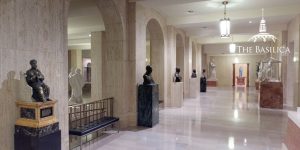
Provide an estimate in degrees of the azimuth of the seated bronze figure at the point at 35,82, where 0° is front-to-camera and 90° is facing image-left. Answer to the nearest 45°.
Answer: approximately 315°

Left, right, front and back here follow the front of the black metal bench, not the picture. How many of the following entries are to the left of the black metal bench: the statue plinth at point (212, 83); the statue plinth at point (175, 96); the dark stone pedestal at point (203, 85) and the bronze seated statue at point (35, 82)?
3

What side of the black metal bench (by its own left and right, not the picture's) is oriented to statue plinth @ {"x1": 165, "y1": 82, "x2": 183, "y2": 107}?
left

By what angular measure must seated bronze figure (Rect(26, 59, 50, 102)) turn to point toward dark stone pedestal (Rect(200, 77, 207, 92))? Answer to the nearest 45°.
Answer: approximately 90° to its left

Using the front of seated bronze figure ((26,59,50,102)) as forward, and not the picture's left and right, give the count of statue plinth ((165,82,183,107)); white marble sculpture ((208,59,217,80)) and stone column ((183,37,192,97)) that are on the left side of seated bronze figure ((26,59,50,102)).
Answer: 3

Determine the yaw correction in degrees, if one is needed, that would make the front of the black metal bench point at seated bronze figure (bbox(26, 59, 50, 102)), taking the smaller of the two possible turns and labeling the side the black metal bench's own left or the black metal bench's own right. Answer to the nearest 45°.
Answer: approximately 45° to the black metal bench's own right

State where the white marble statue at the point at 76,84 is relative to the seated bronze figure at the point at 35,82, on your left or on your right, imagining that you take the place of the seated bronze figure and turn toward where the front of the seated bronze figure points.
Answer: on your left

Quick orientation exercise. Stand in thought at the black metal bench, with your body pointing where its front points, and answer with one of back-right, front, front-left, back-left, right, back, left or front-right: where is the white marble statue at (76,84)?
back-left
